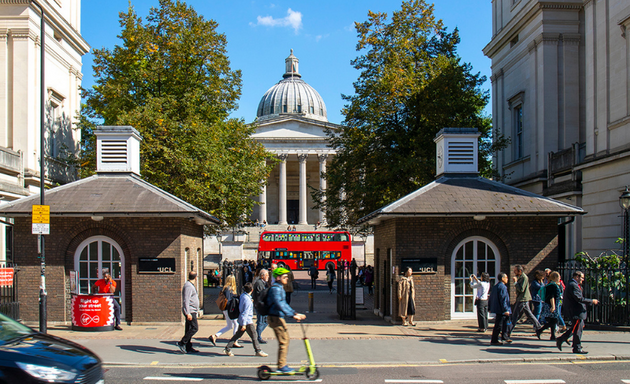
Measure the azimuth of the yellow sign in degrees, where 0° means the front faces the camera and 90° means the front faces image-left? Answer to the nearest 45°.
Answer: approximately 0°

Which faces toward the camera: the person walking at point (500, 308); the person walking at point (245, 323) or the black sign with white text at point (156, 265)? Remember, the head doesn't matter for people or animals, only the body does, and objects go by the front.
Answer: the black sign with white text

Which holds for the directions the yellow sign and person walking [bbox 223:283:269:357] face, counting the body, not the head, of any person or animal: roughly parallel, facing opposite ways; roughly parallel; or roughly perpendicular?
roughly perpendicular

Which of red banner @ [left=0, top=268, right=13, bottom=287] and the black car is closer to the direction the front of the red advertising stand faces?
the black car

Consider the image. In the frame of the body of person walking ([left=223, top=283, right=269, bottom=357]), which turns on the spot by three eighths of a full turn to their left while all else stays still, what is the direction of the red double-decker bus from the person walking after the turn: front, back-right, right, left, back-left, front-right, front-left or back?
front-right

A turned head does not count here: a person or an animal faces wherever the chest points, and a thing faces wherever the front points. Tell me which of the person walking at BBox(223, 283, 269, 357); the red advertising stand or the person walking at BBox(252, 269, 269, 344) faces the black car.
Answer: the red advertising stand
